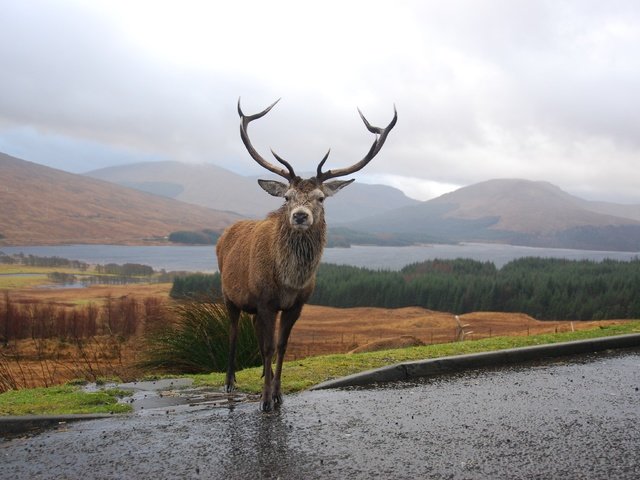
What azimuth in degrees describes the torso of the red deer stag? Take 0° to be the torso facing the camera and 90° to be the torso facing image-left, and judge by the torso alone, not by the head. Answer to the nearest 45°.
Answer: approximately 315°

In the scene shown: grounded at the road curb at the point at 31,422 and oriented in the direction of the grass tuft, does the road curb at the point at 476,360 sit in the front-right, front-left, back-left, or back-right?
front-right

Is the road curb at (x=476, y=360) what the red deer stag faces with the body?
no

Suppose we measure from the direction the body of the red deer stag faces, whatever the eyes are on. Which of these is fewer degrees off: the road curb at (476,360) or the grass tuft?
the road curb

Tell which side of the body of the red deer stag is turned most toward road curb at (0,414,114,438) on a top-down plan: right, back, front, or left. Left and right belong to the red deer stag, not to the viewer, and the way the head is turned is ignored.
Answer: right

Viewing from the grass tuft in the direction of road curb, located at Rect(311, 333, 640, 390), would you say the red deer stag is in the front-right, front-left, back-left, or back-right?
front-right

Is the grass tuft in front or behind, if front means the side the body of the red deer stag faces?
behind
